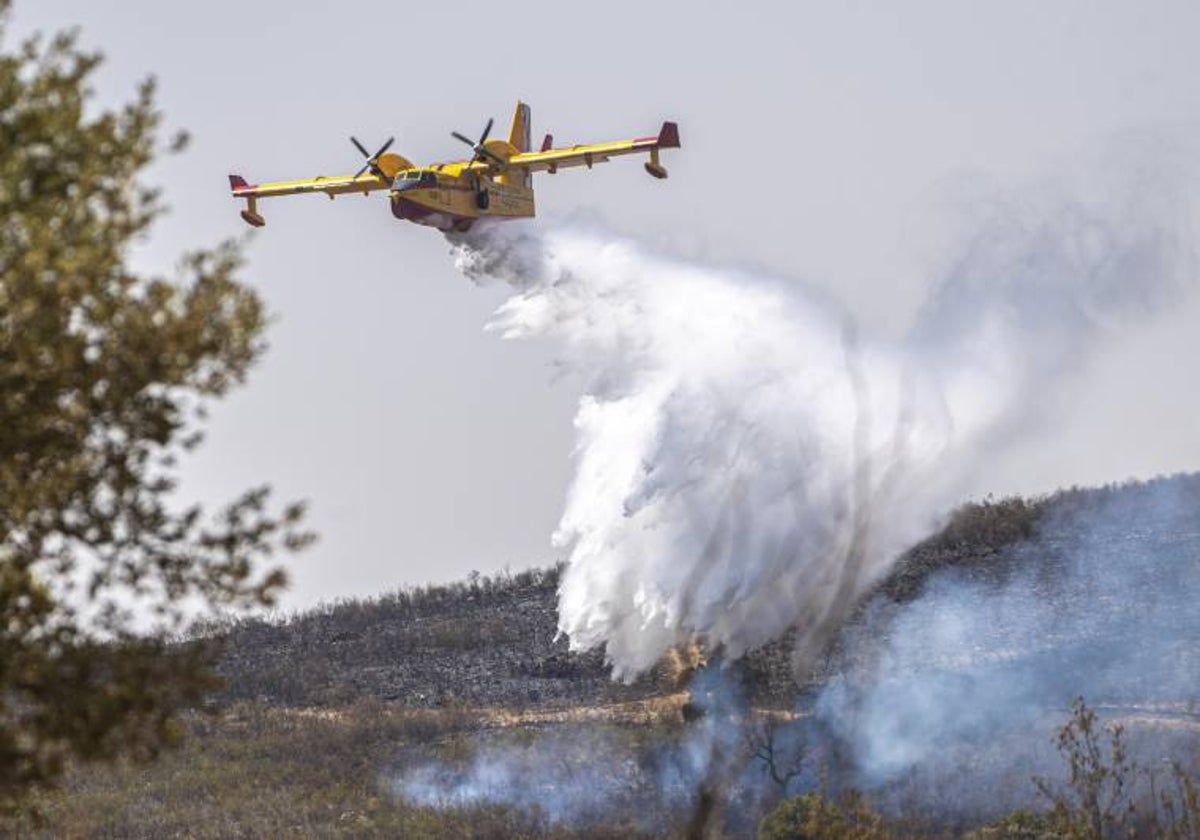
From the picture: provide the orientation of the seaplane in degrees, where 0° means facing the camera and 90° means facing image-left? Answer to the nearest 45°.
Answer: approximately 45°
